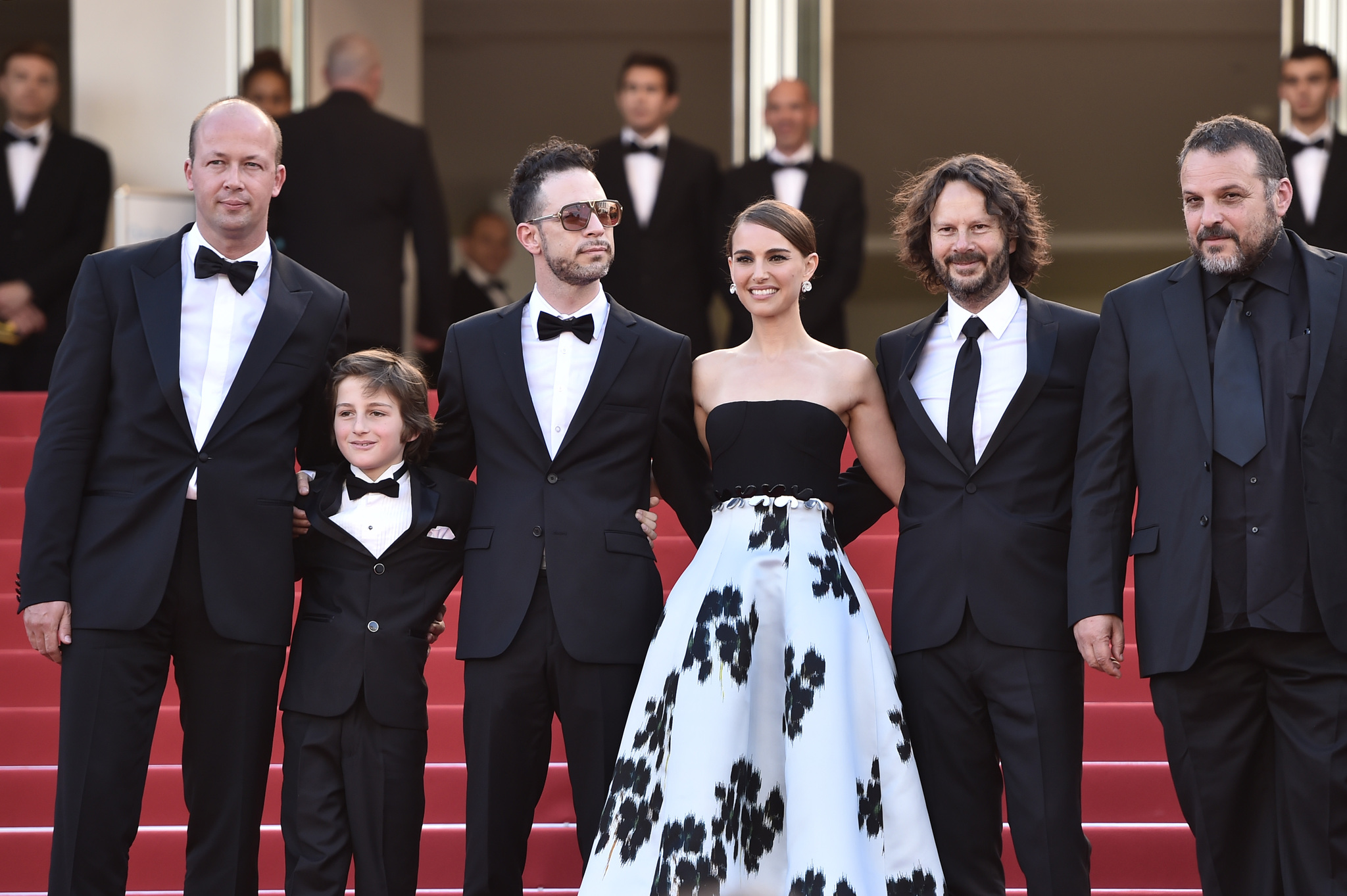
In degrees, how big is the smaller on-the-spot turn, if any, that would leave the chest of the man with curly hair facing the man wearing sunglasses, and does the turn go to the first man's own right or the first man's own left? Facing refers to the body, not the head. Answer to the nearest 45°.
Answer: approximately 90° to the first man's own right

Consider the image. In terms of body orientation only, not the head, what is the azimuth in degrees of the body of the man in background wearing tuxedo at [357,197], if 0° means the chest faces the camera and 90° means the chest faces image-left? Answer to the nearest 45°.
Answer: approximately 180°

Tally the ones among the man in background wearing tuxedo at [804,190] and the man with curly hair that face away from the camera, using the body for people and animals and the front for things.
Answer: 0

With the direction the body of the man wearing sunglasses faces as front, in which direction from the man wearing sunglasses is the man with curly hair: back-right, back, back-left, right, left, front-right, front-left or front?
left

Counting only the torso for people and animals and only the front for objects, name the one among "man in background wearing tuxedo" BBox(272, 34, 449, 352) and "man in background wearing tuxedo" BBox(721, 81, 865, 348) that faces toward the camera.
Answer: "man in background wearing tuxedo" BBox(721, 81, 865, 348)

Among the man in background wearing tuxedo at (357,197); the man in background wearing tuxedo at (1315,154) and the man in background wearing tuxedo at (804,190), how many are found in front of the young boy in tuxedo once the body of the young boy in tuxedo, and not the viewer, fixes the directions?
0

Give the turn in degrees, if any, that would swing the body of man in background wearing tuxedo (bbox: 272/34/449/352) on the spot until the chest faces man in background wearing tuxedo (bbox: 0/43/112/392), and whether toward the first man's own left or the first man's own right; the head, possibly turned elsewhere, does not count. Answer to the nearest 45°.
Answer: approximately 45° to the first man's own left

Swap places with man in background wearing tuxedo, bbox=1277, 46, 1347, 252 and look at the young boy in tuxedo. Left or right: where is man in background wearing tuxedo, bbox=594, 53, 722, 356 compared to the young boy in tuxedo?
right

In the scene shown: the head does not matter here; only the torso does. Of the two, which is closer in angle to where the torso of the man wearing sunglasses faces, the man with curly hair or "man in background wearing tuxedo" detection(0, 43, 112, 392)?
the man with curly hair

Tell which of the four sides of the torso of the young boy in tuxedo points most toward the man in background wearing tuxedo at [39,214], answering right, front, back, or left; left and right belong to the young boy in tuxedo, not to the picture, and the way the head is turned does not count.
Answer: back

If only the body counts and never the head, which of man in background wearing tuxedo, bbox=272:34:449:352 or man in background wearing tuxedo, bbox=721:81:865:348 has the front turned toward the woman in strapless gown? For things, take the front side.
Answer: man in background wearing tuxedo, bbox=721:81:865:348

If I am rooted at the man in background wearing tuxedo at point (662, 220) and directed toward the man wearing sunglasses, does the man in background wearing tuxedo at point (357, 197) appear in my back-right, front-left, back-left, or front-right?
front-right

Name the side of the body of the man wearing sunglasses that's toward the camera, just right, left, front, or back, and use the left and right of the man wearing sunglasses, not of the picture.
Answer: front

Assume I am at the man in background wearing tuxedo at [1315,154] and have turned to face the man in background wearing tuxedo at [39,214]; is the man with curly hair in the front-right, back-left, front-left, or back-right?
front-left

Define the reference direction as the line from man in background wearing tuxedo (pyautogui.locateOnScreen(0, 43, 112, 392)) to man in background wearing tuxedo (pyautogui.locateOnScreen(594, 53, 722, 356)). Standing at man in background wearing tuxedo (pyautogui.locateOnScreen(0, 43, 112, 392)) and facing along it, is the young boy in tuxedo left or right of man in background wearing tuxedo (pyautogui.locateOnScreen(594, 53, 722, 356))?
right

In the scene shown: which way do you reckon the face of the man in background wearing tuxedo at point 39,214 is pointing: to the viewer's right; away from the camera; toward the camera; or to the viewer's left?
toward the camera

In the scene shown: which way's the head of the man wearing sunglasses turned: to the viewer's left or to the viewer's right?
to the viewer's right

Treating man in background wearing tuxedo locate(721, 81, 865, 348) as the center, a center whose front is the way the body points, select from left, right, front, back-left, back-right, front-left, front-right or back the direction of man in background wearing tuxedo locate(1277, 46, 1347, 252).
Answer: left

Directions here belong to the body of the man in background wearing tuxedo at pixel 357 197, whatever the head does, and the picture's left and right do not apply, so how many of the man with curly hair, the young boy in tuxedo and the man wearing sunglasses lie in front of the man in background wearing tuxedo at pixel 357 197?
0

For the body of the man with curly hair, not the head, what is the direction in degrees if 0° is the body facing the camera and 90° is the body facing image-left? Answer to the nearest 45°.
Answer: approximately 0°
